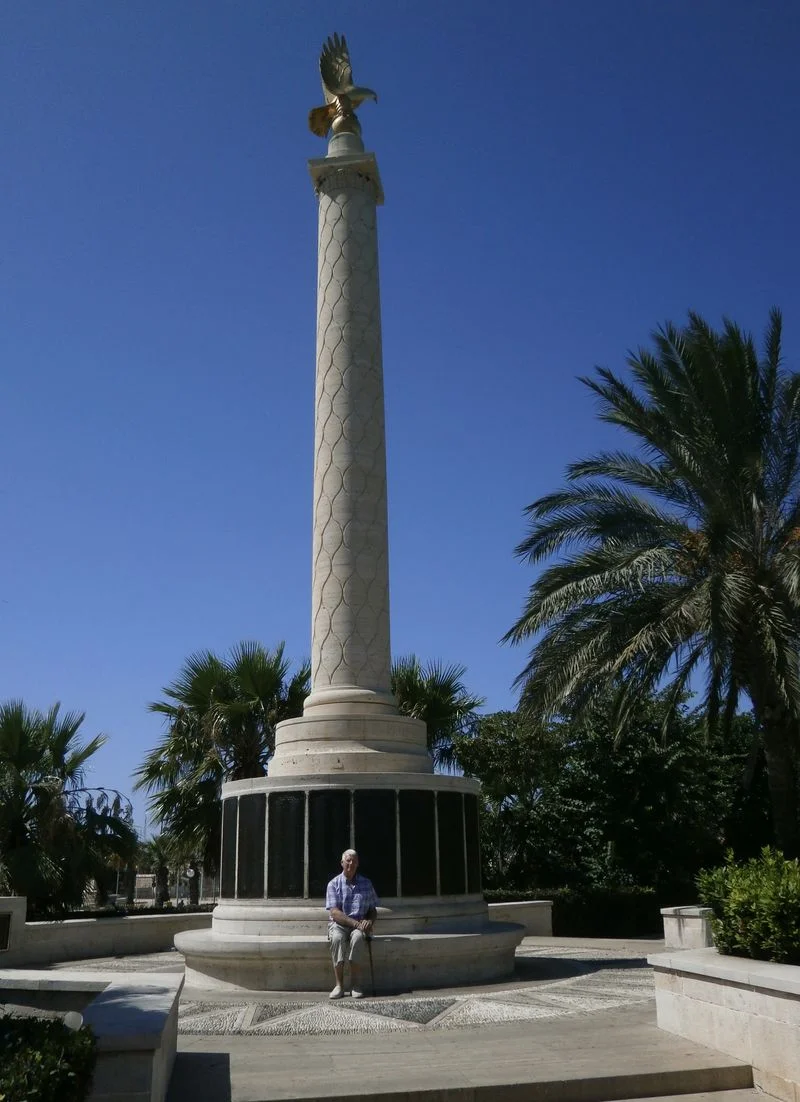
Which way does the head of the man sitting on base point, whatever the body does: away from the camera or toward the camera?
toward the camera

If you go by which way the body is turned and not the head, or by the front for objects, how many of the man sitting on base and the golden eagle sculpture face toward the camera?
1

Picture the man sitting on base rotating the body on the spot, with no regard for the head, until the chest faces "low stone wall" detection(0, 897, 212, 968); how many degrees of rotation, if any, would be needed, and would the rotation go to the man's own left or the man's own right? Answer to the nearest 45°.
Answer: approximately 135° to the man's own right

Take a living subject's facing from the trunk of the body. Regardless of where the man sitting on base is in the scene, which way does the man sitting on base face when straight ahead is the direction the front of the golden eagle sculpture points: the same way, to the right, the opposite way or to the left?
to the right

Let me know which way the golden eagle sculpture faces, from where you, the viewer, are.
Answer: facing to the right of the viewer

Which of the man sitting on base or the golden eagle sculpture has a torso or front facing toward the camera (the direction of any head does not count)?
the man sitting on base

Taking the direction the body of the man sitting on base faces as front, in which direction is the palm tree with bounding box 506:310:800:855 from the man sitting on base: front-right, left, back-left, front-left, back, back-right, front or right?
back-left

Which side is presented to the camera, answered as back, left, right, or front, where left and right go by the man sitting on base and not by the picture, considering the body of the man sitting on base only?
front
